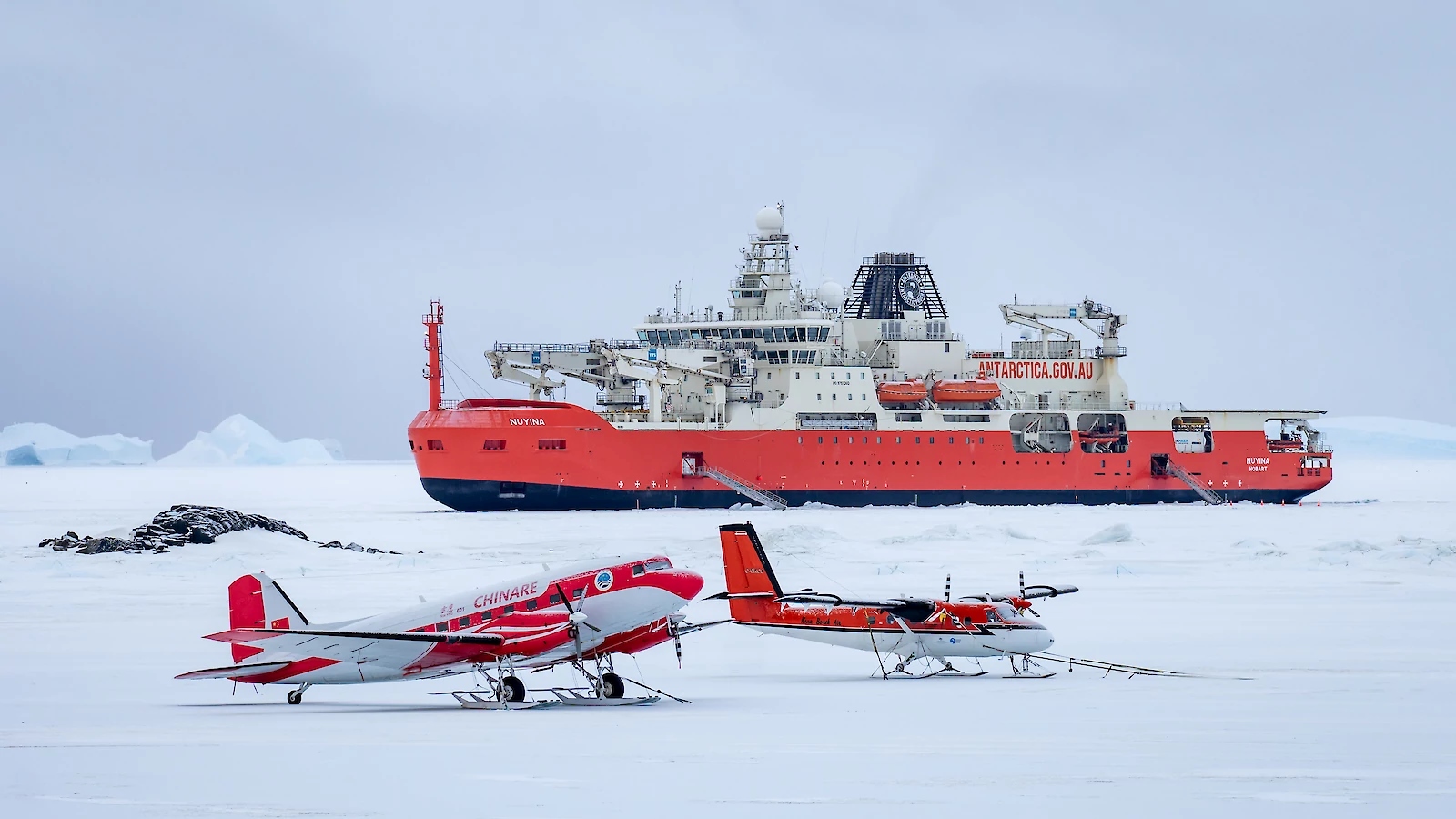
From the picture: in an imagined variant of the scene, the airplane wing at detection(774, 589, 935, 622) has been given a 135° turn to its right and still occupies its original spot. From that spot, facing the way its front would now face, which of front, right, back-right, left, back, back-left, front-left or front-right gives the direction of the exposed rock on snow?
right

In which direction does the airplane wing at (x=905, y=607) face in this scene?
to the viewer's right

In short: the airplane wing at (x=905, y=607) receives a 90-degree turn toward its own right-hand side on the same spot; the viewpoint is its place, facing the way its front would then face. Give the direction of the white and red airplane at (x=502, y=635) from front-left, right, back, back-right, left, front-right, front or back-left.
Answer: front-right
